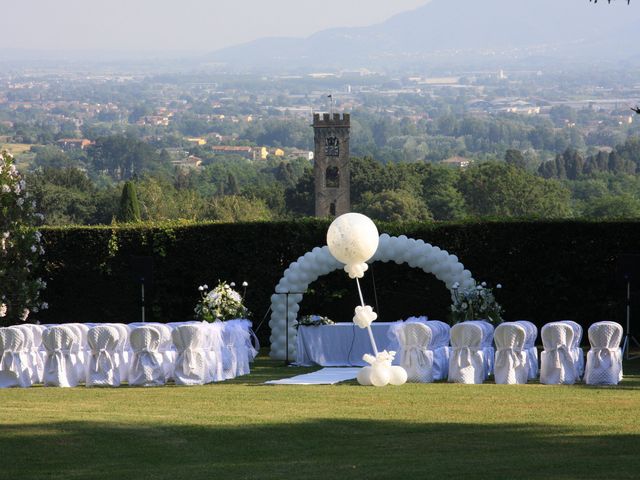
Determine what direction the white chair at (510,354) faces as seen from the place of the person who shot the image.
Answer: facing away from the viewer

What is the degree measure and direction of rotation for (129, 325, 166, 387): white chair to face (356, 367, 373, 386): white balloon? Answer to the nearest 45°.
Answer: approximately 90° to its right

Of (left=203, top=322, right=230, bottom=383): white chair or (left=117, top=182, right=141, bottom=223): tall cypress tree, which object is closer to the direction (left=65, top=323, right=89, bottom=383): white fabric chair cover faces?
the tall cypress tree

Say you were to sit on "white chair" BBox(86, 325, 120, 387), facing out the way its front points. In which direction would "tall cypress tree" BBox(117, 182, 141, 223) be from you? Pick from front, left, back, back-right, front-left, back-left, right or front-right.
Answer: front

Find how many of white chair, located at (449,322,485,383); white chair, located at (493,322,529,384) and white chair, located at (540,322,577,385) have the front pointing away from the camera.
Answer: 3

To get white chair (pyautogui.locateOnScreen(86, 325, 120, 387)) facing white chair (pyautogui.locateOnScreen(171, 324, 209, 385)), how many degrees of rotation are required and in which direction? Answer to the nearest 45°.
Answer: approximately 90° to its right

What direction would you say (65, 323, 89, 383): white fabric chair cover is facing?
away from the camera

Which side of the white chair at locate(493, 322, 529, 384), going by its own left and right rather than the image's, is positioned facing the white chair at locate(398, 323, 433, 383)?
left

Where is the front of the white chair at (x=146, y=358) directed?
away from the camera

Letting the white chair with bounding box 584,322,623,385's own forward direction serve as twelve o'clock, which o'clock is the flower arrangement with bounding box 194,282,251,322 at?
The flower arrangement is roughly at 10 o'clock from the white chair.

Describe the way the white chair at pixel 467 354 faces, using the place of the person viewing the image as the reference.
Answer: facing away from the viewer

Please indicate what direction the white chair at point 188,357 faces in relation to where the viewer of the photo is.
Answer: facing away from the viewer

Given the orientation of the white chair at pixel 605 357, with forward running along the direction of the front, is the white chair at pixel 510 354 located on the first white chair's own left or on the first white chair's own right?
on the first white chair's own left

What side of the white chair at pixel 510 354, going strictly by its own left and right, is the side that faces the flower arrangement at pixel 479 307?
front

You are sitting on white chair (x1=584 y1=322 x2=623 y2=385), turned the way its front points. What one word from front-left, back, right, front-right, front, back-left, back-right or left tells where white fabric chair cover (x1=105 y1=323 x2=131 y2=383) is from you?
left

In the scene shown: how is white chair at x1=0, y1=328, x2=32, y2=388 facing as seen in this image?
away from the camera

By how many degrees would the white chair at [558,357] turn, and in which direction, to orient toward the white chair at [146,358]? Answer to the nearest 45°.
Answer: approximately 90° to its left
